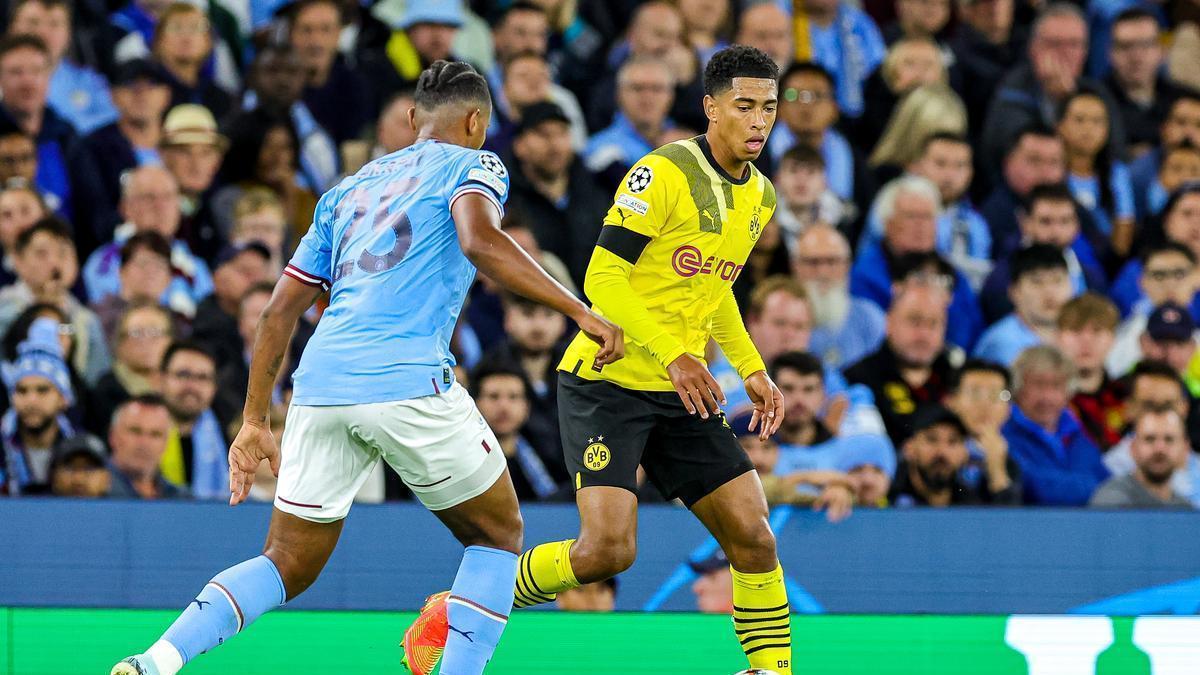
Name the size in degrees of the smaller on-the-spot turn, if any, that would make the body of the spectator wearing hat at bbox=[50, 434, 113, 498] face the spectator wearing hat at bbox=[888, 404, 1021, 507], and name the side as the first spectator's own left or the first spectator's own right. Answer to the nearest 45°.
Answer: approximately 90° to the first spectator's own left

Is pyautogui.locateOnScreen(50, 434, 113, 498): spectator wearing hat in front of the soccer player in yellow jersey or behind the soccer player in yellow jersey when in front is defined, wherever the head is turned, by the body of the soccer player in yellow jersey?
behind

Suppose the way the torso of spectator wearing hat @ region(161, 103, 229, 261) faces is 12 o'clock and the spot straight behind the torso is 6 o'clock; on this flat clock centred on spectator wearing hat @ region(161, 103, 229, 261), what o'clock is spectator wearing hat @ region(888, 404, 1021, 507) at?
spectator wearing hat @ region(888, 404, 1021, 507) is roughly at 10 o'clock from spectator wearing hat @ region(161, 103, 229, 261).

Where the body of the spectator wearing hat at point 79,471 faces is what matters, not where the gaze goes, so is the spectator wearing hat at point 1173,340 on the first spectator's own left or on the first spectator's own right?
on the first spectator's own left

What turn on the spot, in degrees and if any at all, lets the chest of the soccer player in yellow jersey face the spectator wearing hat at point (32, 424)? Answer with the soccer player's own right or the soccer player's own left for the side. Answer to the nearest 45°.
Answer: approximately 180°

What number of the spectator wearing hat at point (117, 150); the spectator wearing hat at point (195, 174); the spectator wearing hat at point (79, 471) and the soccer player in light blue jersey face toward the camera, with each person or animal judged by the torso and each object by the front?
3

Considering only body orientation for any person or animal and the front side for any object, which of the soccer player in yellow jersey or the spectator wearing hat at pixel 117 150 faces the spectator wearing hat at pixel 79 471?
the spectator wearing hat at pixel 117 150

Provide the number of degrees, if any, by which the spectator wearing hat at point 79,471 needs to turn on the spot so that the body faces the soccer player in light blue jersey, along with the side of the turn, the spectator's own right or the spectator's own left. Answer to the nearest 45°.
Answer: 0° — they already face them

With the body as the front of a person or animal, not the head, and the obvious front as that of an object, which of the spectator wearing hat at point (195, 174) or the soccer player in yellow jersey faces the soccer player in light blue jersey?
the spectator wearing hat

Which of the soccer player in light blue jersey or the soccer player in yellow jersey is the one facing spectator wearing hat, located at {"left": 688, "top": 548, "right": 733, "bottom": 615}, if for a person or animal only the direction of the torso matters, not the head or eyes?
the soccer player in light blue jersey

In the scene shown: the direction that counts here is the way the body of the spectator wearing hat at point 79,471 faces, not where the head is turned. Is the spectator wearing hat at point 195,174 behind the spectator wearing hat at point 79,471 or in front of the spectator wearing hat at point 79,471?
behind
